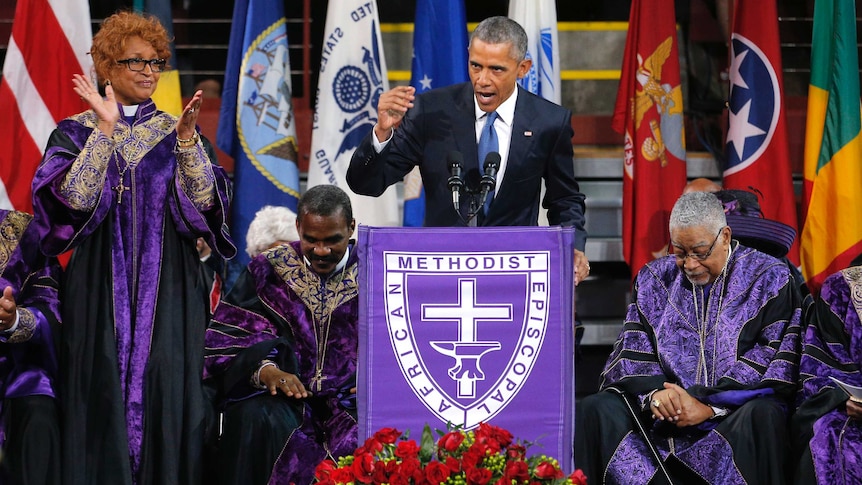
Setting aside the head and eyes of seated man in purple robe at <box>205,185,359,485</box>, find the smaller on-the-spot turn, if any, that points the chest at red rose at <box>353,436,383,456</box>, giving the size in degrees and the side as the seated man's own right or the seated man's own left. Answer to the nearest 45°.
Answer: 0° — they already face it

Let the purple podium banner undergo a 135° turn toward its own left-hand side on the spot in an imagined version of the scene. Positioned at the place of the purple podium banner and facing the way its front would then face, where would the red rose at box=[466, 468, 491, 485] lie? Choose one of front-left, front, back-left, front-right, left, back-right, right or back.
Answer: back-right

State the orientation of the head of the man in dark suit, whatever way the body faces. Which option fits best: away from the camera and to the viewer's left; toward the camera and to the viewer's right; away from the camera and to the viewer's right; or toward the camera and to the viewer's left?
toward the camera and to the viewer's left

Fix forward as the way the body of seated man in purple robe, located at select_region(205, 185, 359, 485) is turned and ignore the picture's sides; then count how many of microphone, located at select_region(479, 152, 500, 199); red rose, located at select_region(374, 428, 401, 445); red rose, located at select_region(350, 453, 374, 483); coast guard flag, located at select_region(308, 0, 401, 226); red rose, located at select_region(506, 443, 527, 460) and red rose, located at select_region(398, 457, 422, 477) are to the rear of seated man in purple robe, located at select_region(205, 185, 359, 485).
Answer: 1

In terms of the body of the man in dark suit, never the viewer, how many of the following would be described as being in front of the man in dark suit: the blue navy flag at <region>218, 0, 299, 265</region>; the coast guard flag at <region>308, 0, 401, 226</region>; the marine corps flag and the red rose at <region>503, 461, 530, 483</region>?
1

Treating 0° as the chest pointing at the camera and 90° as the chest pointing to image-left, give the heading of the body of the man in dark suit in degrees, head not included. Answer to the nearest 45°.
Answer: approximately 0°

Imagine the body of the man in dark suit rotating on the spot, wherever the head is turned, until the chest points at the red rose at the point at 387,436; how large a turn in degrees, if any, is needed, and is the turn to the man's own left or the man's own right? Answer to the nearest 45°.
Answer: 0° — they already face it

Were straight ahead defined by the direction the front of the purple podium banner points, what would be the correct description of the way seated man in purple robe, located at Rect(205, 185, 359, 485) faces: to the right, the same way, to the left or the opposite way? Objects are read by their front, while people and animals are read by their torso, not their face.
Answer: the same way

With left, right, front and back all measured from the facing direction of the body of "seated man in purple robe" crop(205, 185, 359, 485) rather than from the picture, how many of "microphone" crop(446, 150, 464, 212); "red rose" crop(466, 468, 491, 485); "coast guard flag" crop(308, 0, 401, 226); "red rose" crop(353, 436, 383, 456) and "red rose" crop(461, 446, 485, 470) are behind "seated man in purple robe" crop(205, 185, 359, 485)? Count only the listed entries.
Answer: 1

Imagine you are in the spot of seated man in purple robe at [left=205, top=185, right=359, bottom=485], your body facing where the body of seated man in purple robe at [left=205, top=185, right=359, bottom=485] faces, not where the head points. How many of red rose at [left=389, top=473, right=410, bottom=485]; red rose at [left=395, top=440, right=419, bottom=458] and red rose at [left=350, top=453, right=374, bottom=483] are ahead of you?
3

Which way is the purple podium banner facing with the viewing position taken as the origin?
facing the viewer

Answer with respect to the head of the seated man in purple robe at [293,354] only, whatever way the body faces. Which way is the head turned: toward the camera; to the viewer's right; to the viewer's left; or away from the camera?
toward the camera

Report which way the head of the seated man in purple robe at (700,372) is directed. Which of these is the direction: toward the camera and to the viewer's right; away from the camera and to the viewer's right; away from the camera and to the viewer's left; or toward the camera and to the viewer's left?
toward the camera and to the viewer's left

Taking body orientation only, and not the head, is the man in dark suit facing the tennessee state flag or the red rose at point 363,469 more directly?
the red rose

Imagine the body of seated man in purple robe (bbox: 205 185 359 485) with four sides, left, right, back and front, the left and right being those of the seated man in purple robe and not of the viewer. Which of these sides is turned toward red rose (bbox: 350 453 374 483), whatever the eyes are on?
front

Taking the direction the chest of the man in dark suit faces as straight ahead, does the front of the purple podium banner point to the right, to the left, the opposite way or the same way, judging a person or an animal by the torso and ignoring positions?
the same way

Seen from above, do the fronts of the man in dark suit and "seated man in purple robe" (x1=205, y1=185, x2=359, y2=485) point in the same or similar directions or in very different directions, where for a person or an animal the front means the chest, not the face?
same or similar directions

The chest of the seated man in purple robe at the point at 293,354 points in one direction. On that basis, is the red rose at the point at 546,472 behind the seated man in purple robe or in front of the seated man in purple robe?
in front
